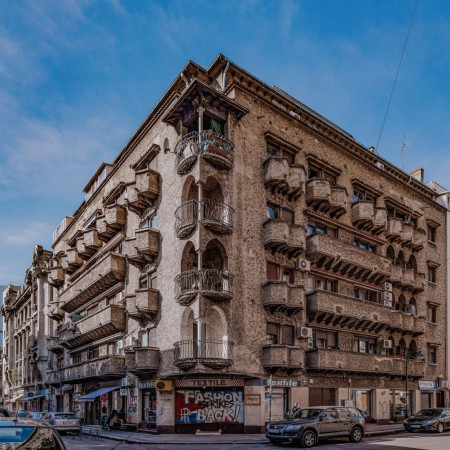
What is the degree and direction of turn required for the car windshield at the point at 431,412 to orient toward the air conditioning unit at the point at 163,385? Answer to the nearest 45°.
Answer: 0° — it already faces it

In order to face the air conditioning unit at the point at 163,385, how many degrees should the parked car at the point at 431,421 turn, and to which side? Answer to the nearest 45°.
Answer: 0° — it already faces it

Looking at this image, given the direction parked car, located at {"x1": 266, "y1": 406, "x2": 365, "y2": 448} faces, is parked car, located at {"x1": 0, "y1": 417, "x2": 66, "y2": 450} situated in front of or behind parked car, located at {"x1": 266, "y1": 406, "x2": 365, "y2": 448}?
in front

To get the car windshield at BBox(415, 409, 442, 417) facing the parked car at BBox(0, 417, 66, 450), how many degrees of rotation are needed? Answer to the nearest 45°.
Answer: approximately 45° to its left

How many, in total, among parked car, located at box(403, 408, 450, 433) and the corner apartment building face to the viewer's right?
0

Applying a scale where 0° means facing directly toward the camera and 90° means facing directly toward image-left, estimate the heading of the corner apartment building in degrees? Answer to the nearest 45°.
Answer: approximately 0°
